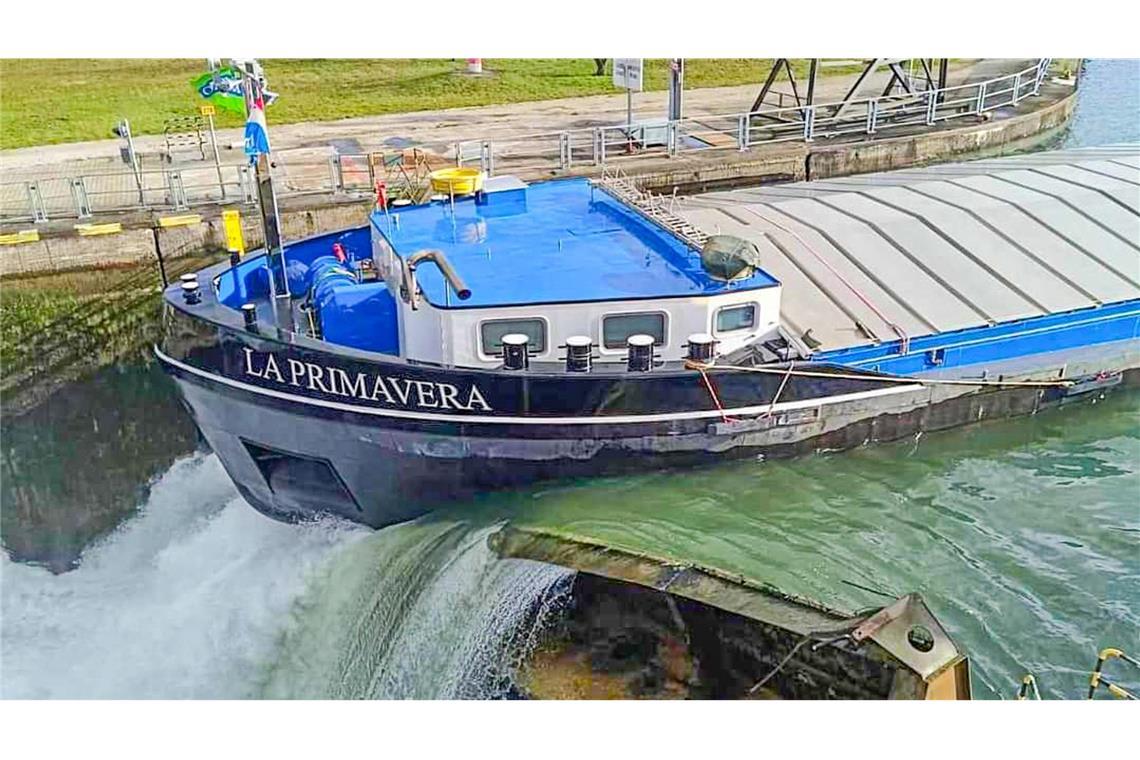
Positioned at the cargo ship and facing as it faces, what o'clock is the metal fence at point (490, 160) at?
The metal fence is roughly at 4 o'clock from the cargo ship.

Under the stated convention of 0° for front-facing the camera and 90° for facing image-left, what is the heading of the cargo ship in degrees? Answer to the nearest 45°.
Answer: approximately 45°

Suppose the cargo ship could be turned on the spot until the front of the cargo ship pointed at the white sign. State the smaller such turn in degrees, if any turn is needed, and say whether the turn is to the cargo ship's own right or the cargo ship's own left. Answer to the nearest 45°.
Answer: approximately 135° to the cargo ship's own right

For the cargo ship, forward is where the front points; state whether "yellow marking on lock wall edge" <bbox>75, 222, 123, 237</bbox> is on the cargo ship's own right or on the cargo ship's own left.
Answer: on the cargo ship's own right

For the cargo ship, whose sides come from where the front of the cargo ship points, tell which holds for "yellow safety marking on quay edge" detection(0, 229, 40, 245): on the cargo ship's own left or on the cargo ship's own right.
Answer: on the cargo ship's own right

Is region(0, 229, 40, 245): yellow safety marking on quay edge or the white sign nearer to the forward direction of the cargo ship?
the yellow safety marking on quay edge

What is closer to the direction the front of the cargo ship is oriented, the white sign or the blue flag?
the blue flag

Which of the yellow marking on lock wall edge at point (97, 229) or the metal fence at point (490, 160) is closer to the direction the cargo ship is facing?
the yellow marking on lock wall edge

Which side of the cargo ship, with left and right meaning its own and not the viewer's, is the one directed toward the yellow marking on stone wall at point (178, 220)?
front
